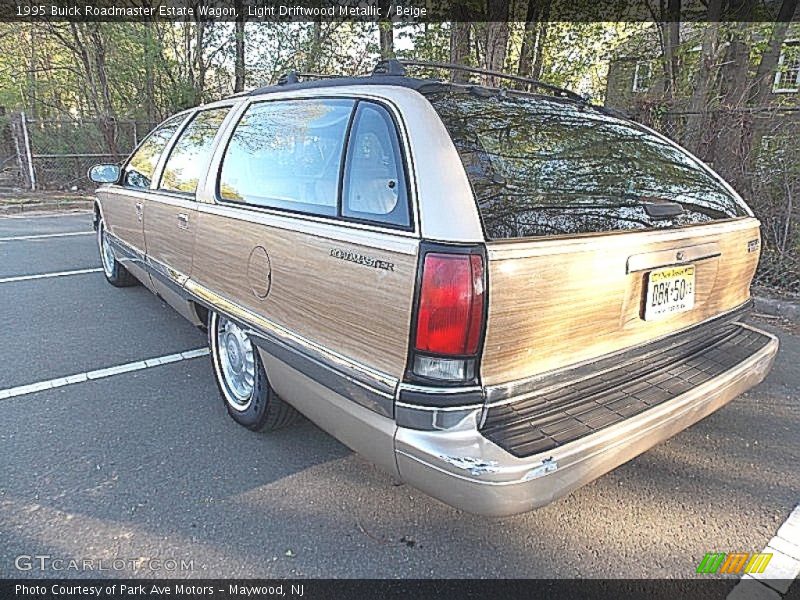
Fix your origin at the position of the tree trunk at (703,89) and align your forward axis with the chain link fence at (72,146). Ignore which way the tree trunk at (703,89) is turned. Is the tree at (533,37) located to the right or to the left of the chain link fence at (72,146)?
right

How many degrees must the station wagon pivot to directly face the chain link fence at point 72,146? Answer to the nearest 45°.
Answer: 0° — it already faces it

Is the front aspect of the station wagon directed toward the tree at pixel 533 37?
no

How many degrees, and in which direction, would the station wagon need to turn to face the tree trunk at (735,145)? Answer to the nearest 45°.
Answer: approximately 90° to its right

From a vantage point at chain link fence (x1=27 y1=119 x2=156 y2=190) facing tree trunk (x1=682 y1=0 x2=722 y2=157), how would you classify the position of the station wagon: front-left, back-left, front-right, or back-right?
front-right

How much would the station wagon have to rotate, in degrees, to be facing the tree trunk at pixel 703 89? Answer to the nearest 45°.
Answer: approximately 90° to its right

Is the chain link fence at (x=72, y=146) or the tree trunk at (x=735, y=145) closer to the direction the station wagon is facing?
the chain link fence

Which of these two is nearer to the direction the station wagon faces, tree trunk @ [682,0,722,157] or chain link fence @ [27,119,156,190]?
the chain link fence

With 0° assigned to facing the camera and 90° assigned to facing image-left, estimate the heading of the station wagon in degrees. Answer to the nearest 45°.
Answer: approximately 135°

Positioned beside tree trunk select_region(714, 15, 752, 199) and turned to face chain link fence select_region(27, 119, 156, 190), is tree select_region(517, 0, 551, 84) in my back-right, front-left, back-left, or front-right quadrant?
front-right

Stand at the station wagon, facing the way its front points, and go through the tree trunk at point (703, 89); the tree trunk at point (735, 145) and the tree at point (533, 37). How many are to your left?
0
